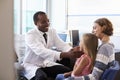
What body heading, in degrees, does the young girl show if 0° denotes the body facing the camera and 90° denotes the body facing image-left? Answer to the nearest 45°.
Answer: approximately 90°

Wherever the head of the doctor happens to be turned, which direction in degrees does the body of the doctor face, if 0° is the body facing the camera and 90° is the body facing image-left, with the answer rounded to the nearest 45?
approximately 315°

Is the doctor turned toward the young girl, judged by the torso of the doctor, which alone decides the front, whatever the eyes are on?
yes

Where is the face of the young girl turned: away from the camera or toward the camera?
away from the camera

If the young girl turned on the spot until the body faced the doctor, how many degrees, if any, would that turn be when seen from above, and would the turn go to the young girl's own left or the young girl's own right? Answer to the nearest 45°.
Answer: approximately 45° to the young girl's own right
